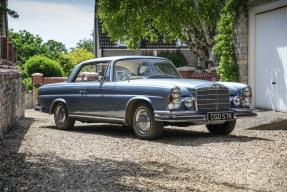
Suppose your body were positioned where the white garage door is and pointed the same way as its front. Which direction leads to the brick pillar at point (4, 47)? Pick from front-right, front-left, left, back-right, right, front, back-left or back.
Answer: front-right

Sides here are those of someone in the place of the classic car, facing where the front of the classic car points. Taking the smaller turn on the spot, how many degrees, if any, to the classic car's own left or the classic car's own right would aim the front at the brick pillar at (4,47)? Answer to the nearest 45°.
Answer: approximately 180°

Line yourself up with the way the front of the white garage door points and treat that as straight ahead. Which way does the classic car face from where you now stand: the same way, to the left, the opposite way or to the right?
to the left

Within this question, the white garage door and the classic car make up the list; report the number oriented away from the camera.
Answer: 0

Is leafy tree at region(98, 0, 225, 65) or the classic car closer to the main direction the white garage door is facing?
the classic car

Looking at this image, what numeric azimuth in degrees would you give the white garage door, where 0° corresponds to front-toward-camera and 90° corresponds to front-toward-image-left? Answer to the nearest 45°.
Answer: approximately 45°

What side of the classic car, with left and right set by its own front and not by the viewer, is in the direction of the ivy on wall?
left

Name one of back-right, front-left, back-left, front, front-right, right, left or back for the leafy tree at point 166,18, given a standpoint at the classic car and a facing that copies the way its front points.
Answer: back-left

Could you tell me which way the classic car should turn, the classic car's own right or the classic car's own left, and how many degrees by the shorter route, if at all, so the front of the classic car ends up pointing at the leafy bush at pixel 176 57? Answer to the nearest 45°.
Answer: approximately 135° to the classic car's own left

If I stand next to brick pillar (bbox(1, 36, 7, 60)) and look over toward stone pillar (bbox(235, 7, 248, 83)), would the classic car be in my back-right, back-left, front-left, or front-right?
front-right

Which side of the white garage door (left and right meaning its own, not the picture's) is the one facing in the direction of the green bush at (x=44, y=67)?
right

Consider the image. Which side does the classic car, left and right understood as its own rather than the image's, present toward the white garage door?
left

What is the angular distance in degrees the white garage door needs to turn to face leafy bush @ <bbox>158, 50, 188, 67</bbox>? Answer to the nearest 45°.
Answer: approximately 135° to its right
